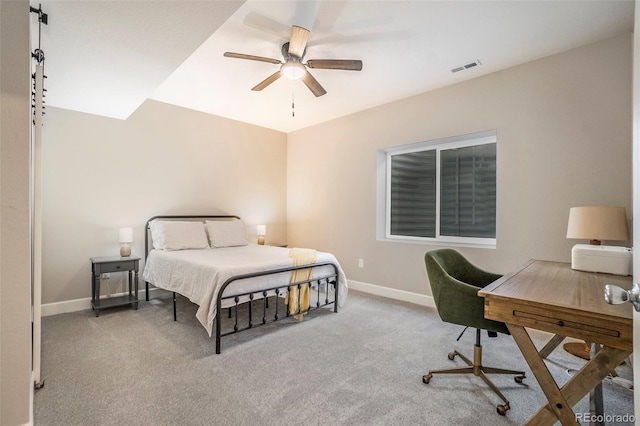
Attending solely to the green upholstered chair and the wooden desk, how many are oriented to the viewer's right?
1

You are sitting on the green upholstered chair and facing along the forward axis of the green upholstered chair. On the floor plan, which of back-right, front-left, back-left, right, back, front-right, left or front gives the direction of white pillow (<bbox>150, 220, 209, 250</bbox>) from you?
back

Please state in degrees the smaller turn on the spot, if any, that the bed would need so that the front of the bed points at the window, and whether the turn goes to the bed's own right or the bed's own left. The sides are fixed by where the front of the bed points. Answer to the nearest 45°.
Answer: approximately 45° to the bed's own left

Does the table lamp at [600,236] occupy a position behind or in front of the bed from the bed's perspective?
in front

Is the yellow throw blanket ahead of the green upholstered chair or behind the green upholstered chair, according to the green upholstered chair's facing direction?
behind

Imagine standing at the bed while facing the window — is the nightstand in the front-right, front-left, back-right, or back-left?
back-left

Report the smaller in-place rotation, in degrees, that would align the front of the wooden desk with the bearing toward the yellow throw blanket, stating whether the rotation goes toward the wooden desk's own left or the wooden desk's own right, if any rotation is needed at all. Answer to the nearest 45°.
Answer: approximately 45° to the wooden desk's own right

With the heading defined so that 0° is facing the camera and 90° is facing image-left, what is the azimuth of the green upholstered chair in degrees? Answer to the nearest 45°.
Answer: approximately 270°

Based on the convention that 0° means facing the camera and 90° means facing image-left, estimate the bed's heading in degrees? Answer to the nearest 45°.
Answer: approximately 315°
